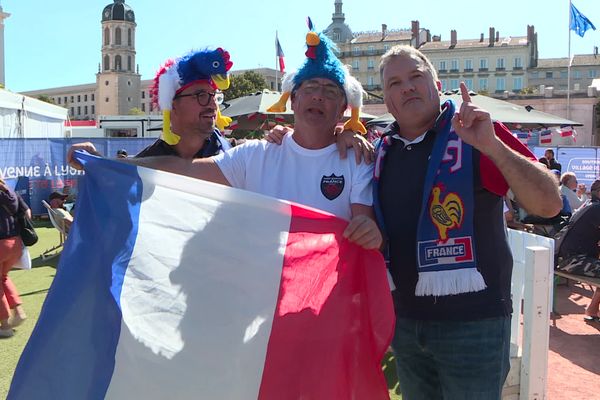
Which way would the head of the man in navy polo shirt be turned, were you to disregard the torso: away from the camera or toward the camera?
toward the camera

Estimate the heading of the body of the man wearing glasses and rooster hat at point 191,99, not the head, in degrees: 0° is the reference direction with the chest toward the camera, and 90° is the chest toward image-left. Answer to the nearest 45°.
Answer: approximately 315°

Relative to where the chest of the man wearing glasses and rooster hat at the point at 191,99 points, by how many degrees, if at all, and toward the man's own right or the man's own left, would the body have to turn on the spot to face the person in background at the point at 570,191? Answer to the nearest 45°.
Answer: approximately 90° to the man's own left

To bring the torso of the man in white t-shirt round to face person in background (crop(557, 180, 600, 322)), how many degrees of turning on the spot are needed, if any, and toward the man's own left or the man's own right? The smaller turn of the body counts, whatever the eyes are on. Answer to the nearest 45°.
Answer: approximately 135° to the man's own left

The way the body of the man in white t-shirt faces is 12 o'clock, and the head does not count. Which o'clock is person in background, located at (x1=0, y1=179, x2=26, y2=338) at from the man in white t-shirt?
The person in background is roughly at 5 o'clock from the man in white t-shirt.

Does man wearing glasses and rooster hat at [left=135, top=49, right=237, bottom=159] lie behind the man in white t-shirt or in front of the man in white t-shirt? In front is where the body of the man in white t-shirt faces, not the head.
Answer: behind

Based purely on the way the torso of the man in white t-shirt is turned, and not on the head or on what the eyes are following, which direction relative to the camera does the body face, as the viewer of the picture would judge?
toward the camera

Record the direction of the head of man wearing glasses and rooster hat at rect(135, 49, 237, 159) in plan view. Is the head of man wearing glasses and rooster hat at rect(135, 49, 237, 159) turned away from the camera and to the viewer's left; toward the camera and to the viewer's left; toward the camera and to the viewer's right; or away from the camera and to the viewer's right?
toward the camera and to the viewer's right
